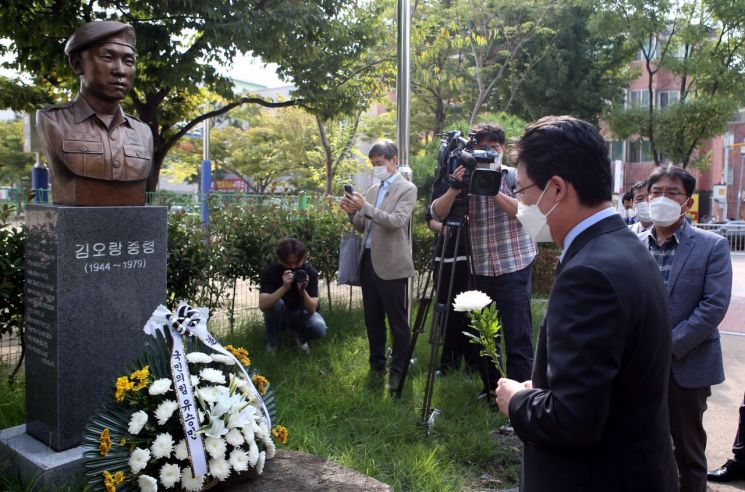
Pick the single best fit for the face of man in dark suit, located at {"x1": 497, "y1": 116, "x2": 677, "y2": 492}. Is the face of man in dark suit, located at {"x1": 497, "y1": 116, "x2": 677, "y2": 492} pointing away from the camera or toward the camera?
away from the camera

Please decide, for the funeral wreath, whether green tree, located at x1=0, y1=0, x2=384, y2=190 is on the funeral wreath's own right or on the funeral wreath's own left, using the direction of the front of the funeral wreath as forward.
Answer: on the funeral wreath's own left

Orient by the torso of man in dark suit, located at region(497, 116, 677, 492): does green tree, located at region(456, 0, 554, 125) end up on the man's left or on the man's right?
on the man's right

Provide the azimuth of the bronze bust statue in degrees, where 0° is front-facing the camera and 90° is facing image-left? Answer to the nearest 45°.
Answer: approximately 315°

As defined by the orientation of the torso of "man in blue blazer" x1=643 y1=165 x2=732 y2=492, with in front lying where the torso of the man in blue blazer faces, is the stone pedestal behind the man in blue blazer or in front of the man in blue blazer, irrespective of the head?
in front

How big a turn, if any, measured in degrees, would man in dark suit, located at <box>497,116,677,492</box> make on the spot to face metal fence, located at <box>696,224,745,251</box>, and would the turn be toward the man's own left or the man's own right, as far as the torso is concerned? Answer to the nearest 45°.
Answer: approximately 90° to the man's own right

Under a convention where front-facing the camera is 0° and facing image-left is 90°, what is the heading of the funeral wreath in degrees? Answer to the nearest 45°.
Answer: approximately 315°

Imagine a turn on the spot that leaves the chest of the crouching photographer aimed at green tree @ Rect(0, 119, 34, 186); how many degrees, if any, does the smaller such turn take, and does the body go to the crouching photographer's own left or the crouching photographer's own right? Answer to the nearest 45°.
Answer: approximately 135° to the crouching photographer's own right

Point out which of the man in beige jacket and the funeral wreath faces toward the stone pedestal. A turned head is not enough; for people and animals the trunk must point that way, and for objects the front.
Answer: the man in beige jacket
